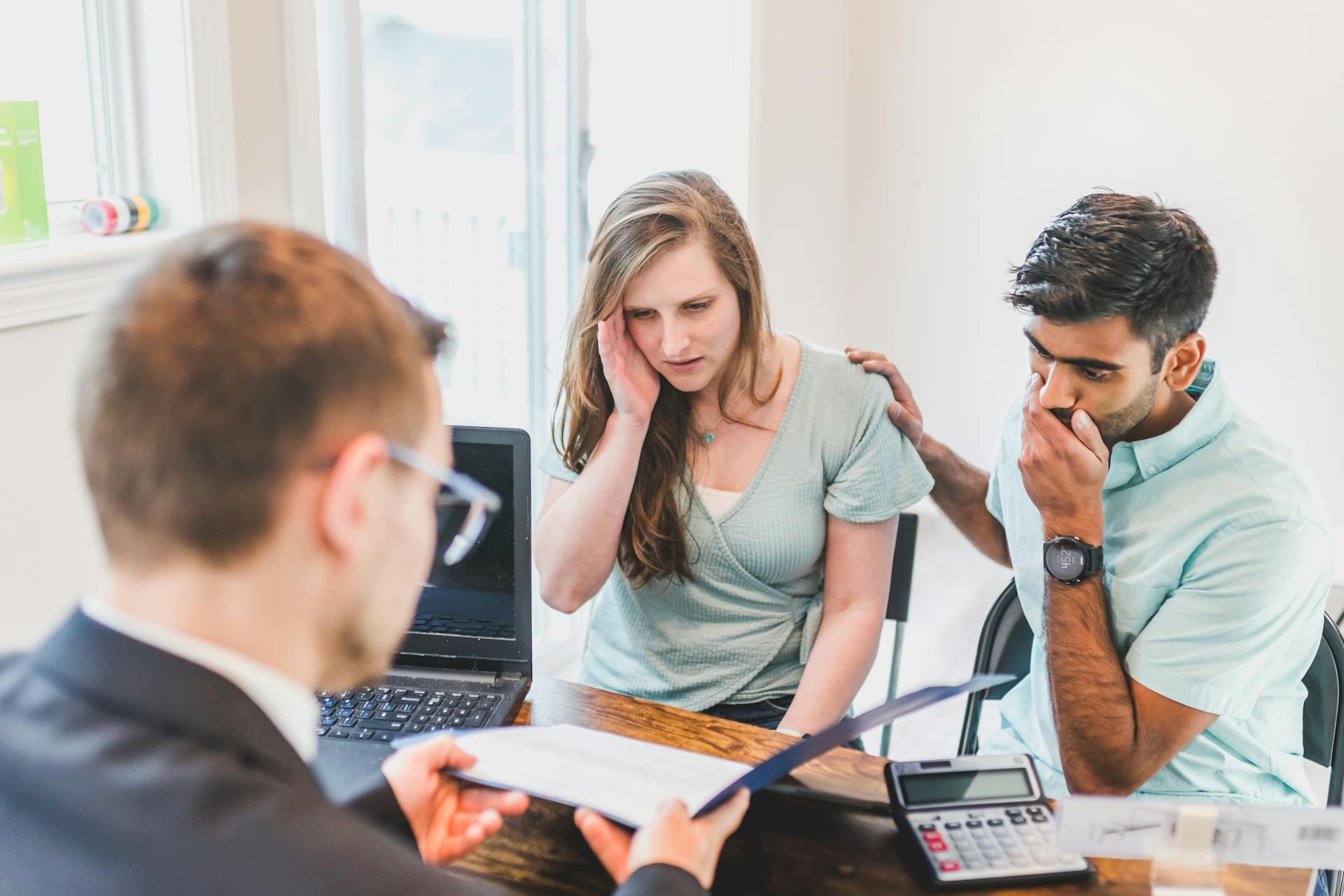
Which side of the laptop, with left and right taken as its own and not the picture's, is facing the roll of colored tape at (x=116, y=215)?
right

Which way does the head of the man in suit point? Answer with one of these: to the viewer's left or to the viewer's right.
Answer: to the viewer's right

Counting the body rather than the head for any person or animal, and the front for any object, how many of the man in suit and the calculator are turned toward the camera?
1

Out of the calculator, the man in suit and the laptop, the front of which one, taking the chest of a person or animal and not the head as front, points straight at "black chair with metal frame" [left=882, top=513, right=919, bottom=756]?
the man in suit

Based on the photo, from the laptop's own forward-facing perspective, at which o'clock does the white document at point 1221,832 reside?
The white document is roughly at 9 o'clock from the laptop.

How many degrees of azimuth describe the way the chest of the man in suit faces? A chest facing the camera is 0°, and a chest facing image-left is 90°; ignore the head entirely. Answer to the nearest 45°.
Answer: approximately 225°

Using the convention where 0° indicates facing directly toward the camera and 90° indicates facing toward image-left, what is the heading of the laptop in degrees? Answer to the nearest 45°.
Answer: approximately 45°

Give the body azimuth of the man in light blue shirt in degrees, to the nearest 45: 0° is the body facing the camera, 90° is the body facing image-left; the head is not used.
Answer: approximately 45°

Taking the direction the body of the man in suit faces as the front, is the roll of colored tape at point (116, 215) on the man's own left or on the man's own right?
on the man's own left

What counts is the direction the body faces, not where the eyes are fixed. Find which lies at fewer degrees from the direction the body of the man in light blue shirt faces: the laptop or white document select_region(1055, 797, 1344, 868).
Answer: the laptop
